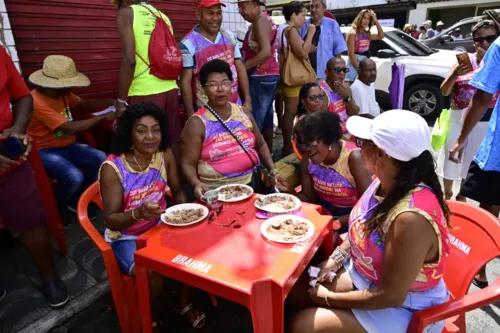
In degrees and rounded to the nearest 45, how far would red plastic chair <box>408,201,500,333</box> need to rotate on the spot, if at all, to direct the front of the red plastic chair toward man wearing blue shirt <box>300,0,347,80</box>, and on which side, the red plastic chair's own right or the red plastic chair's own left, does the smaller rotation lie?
approximately 90° to the red plastic chair's own right

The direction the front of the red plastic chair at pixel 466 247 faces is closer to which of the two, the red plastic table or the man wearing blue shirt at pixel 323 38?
the red plastic table

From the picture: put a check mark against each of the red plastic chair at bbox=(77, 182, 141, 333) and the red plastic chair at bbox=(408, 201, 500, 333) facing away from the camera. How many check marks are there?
0

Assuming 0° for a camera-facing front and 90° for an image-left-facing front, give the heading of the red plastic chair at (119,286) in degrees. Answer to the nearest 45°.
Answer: approximately 315°

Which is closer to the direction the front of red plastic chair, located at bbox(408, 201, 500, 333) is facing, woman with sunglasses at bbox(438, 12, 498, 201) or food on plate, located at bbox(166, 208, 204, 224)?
the food on plate

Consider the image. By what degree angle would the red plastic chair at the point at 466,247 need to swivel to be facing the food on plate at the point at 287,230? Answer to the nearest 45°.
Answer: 0° — it already faces it

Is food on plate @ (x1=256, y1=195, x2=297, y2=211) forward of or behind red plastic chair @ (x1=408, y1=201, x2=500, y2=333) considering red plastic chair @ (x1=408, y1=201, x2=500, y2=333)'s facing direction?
forward

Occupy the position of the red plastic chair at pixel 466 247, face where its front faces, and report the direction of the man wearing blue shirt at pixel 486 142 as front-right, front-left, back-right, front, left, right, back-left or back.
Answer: back-right

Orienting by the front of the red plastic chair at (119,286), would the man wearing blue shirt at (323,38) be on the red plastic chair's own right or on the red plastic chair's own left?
on the red plastic chair's own left

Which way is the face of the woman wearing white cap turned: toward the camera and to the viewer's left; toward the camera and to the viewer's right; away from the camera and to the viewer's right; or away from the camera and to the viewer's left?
away from the camera and to the viewer's left

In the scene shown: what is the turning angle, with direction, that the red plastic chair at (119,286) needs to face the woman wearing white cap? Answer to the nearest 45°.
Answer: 0° — it already faces them

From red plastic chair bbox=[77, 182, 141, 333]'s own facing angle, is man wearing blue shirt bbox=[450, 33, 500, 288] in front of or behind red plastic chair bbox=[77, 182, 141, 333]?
in front
